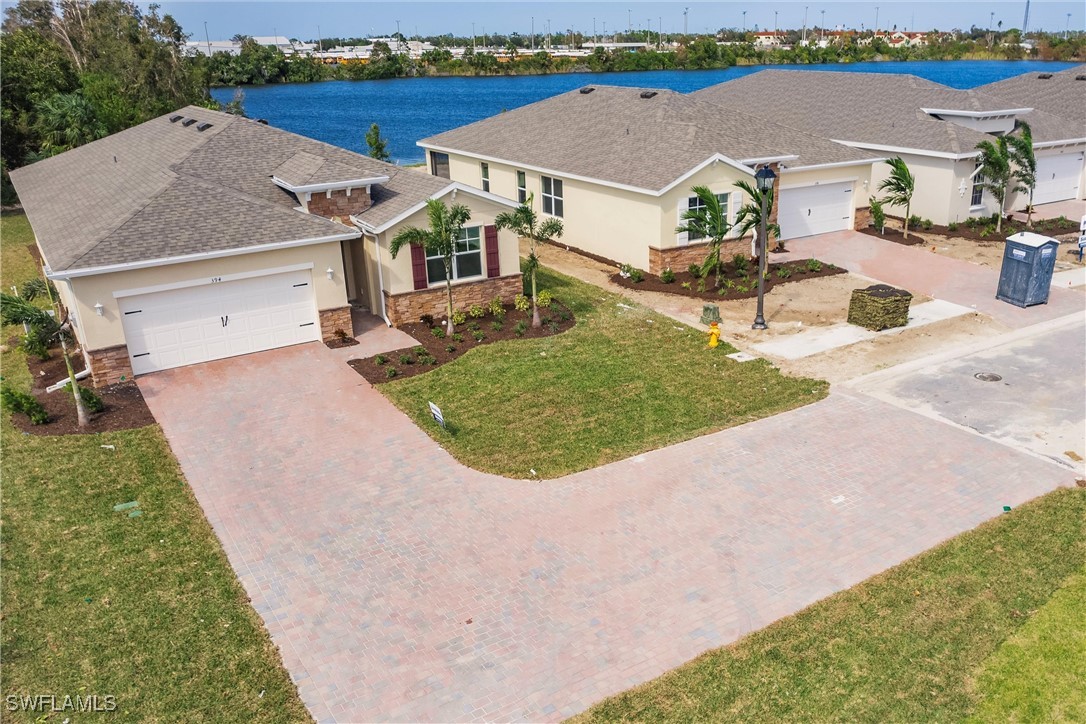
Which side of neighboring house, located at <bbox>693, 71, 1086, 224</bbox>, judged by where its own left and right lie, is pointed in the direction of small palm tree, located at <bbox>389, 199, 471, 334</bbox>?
right

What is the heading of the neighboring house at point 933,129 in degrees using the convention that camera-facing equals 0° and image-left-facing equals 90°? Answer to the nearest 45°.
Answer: approximately 315°

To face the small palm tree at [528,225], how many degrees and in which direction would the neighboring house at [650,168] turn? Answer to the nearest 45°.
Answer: approximately 45° to its right

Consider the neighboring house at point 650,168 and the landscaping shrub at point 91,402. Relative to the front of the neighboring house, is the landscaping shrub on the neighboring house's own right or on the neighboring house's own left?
on the neighboring house's own right

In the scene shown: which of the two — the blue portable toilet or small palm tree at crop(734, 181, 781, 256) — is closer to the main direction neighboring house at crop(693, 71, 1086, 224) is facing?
the blue portable toilet

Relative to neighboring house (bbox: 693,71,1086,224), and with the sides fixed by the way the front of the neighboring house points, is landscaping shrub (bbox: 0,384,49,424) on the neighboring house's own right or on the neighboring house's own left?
on the neighboring house's own right

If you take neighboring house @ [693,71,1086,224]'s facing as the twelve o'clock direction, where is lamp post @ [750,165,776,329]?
The lamp post is roughly at 2 o'clock from the neighboring house.

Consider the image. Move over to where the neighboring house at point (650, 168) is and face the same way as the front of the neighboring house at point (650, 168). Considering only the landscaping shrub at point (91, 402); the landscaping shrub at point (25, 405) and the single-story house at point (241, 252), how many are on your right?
3

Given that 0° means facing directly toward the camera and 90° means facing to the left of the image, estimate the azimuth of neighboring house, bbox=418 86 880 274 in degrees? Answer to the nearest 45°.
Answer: approximately 315°

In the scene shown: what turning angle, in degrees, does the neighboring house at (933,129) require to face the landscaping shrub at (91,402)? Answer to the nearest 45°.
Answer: approximately 90° to its right

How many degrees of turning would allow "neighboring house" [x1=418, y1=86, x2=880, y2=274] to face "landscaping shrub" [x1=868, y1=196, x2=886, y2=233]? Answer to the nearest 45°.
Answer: approximately 45° to its left

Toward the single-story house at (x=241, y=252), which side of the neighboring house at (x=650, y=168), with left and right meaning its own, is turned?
right
